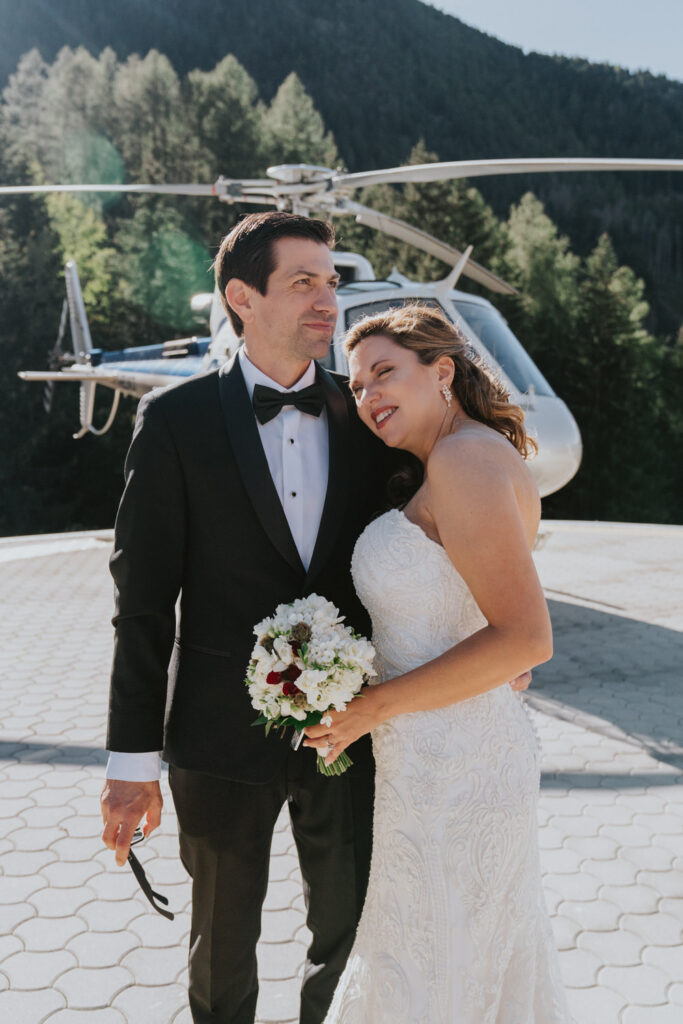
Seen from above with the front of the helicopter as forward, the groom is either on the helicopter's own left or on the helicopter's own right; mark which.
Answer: on the helicopter's own right

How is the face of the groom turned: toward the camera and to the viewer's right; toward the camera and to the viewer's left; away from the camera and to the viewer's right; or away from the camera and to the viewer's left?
toward the camera and to the viewer's right

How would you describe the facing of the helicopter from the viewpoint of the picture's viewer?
facing the viewer and to the right of the viewer

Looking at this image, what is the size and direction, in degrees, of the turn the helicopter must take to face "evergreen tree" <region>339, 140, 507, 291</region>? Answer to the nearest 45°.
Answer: approximately 135° to its left

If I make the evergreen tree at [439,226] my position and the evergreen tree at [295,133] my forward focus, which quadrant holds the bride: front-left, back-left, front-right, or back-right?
back-left

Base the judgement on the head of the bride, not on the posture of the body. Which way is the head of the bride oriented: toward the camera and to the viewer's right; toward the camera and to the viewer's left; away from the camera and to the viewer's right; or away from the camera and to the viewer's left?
toward the camera and to the viewer's left

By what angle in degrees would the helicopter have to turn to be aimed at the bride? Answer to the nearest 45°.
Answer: approximately 45° to its right

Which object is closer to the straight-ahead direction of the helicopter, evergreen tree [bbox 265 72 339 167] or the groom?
the groom

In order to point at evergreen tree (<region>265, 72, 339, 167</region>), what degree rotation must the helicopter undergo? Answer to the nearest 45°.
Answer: approximately 135° to its left
